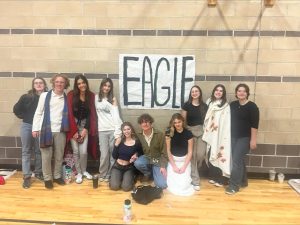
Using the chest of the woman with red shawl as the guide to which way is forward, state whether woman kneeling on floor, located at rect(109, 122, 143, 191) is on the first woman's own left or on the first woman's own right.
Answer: on the first woman's own left

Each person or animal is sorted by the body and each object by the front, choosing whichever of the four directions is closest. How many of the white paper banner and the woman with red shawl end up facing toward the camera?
2
